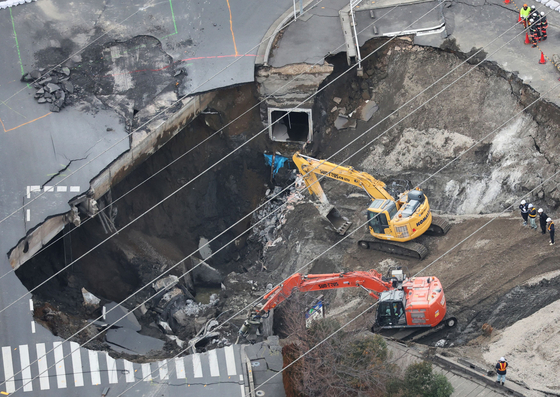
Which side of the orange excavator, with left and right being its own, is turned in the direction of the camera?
left

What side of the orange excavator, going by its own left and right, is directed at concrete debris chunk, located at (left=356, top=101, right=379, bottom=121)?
right

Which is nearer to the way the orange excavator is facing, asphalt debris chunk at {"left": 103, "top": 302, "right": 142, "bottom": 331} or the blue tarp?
the asphalt debris chunk

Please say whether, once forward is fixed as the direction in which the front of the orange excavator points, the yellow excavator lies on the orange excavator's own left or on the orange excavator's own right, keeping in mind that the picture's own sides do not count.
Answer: on the orange excavator's own right

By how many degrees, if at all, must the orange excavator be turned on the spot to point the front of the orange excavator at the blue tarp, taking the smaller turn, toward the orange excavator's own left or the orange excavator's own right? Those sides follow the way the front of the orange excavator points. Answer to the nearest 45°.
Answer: approximately 90° to the orange excavator's own right

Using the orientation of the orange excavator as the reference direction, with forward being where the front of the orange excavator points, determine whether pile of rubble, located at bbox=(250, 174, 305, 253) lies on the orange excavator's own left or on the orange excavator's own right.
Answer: on the orange excavator's own right
